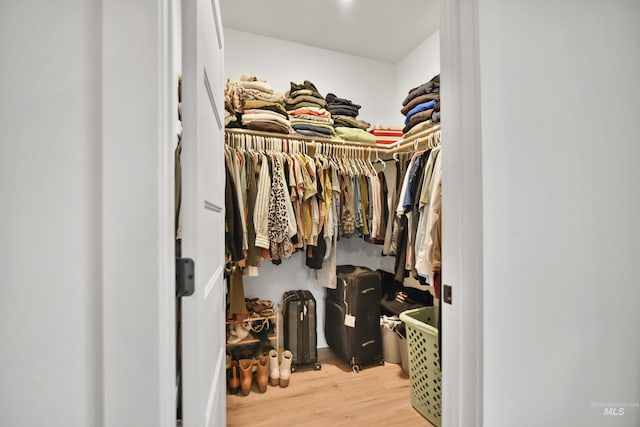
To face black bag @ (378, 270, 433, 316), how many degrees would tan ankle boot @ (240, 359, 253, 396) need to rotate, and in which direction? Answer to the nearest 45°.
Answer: approximately 90° to its left

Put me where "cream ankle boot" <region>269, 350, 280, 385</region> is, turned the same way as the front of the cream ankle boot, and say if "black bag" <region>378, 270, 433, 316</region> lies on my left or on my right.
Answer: on my left

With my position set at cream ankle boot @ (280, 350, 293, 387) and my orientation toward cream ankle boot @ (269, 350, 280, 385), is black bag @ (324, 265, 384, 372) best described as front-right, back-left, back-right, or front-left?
back-right
